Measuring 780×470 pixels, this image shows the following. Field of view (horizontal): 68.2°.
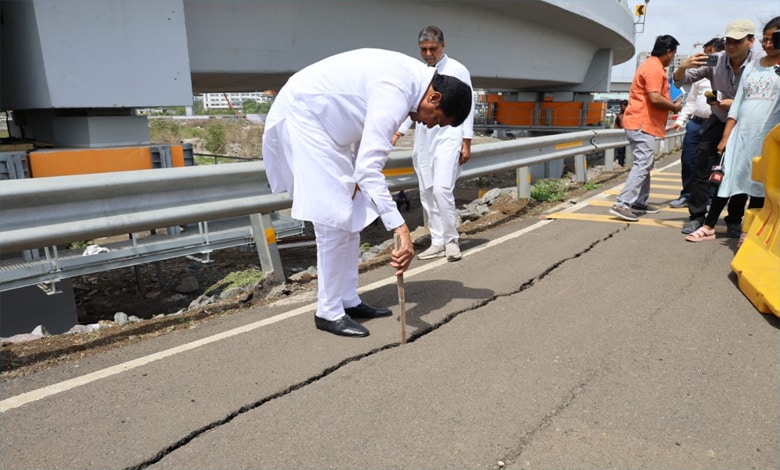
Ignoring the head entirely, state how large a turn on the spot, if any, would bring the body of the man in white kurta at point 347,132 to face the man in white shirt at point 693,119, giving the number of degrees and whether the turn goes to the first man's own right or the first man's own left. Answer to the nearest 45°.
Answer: approximately 45° to the first man's own left

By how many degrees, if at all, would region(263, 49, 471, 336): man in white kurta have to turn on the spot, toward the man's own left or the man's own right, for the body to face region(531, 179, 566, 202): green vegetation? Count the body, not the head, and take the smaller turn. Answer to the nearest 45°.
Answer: approximately 45° to the man's own left

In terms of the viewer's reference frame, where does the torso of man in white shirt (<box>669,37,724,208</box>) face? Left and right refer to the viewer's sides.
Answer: facing the viewer and to the left of the viewer

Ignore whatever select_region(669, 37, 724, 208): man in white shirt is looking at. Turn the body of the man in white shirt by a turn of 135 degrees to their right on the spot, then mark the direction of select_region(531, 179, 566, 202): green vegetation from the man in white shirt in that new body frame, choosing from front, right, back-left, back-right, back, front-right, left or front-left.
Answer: left

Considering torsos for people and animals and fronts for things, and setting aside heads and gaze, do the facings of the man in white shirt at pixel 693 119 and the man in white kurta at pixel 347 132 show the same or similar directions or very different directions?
very different directions

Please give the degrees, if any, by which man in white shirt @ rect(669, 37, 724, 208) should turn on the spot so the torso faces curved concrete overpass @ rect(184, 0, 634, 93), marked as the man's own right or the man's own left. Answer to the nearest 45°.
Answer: approximately 45° to the man's own right

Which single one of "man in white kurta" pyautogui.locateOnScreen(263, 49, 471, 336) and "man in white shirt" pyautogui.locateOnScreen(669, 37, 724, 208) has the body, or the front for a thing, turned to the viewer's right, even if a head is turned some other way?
the man in white kurta

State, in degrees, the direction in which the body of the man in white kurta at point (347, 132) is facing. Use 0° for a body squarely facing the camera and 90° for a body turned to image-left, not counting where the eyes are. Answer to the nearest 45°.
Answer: approximately 270°

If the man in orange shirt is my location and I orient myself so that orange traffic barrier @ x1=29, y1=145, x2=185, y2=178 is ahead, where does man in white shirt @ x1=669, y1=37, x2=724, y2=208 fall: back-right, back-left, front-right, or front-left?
back-right
